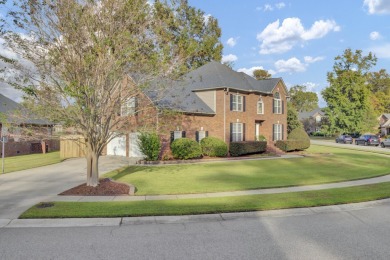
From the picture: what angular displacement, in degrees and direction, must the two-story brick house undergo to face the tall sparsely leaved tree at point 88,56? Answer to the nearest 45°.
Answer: approximately 45° to its right

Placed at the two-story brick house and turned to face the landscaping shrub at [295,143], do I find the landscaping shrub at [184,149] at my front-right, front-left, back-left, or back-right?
back-right

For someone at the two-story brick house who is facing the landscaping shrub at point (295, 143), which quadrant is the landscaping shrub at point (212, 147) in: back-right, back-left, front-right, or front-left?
back-right

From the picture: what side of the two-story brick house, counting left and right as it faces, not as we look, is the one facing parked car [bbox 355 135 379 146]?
left

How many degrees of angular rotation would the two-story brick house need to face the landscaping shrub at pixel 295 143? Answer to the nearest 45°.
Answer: approximately 90° to its left

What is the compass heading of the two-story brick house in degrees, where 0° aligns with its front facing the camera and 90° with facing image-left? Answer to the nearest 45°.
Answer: approximately 315°
